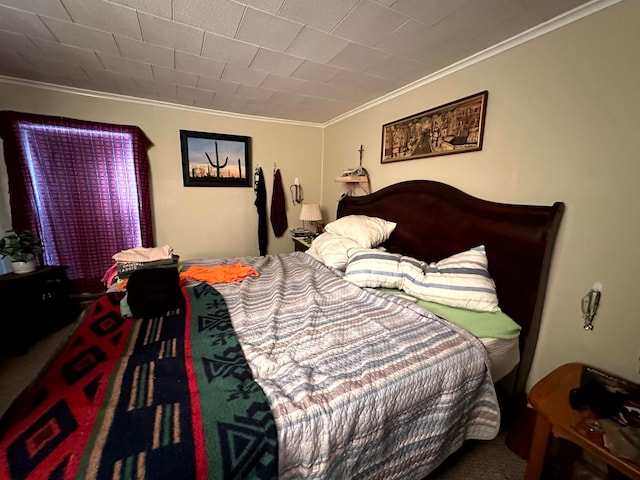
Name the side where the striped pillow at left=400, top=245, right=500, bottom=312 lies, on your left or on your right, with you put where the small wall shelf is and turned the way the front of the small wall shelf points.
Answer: on your left

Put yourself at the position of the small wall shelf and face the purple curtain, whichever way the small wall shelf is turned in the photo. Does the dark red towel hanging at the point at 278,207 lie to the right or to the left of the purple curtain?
right

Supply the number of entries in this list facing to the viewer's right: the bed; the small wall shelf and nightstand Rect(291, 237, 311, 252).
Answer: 0

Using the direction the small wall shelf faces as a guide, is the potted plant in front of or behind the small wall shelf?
in front

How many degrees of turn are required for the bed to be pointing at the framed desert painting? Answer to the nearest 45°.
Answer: approximately 135° to its right

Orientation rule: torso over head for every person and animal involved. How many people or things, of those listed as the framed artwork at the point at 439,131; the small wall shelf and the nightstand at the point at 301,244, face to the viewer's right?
0

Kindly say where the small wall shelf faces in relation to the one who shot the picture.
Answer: facing the viewer and to the left of the viewer

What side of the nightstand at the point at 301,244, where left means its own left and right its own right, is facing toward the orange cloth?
front

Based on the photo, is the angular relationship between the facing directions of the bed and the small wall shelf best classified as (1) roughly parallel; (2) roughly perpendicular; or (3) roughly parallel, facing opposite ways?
roughly parallel

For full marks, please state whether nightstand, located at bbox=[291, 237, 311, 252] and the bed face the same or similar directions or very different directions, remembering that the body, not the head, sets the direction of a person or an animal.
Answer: same or similar directions

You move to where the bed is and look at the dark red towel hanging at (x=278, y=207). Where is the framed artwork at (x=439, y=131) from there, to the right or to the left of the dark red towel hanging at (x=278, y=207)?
right
